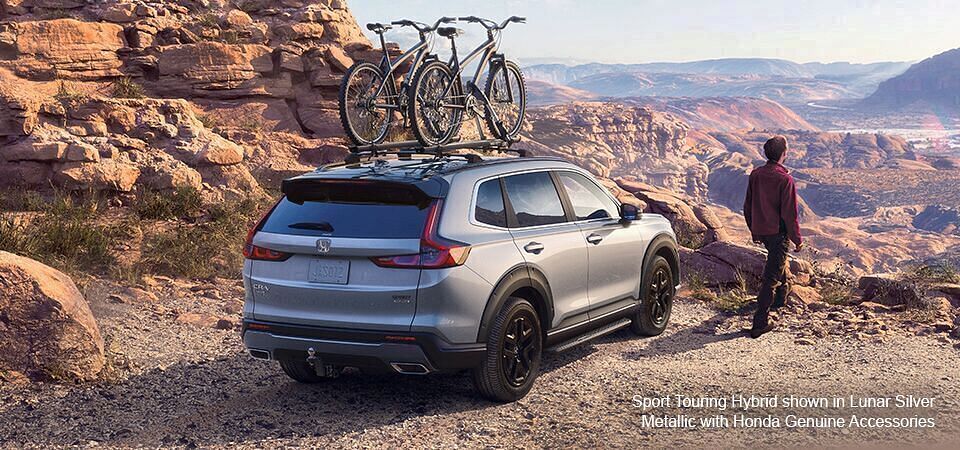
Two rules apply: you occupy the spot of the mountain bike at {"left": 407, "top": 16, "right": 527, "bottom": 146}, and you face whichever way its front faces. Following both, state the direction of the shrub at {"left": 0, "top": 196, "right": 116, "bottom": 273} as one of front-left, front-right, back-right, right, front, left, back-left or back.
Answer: back-left

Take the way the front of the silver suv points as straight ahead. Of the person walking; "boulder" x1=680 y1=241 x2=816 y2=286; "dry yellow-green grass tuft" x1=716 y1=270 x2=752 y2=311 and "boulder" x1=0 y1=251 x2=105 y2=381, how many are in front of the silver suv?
3

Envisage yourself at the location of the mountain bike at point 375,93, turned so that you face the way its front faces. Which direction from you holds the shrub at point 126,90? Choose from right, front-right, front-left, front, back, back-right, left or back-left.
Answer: left

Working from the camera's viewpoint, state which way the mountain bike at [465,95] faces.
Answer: facing away from the viewer and to the right of the viewer

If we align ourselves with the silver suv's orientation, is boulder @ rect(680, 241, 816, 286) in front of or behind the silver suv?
in front

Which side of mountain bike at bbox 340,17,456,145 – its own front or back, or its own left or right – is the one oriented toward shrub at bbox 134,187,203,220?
left

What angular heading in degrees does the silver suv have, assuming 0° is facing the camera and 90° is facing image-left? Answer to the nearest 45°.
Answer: approximately 225°

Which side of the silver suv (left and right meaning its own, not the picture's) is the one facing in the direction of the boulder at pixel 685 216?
front

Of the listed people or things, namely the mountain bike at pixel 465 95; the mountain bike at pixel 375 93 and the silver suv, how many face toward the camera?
0

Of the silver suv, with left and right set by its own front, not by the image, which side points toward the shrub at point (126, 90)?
left

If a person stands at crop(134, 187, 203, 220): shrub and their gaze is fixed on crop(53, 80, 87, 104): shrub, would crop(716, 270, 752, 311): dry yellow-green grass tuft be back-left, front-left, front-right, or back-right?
back-right

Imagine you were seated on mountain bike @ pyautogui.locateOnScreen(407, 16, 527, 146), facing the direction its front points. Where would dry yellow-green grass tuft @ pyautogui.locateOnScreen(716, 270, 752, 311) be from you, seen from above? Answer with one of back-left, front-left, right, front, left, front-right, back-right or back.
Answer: front-right
